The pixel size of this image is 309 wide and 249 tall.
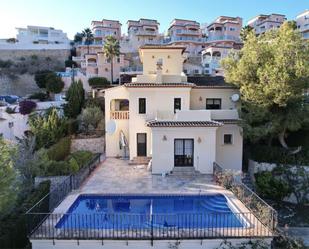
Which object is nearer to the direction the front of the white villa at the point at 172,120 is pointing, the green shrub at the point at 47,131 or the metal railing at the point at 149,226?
the metal railing

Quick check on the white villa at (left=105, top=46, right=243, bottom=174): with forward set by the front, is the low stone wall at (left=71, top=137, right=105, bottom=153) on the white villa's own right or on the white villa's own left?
on the white villa's own right

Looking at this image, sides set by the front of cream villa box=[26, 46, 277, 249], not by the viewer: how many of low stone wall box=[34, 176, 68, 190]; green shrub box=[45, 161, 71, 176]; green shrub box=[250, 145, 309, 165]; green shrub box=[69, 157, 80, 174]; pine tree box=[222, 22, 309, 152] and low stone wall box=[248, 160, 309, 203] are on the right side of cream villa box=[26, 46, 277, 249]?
3

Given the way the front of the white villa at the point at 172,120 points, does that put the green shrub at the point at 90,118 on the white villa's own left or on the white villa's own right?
on the white villa's own right

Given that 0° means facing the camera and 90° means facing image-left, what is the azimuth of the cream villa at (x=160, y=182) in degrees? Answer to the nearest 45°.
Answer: approximately 0°

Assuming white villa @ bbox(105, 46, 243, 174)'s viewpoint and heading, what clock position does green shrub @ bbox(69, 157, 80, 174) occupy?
The green shrub is roughly at 2 o'clock from the white villa.

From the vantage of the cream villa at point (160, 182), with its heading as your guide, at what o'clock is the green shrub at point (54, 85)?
The green shrub is roughly at 5 o'clock from the cream villa.

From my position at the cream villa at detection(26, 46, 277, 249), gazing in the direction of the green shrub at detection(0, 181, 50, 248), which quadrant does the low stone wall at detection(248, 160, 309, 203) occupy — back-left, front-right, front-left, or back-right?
back-left

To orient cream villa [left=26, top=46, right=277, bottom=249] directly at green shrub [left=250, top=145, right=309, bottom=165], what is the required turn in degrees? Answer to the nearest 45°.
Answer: approximately 90° to its left

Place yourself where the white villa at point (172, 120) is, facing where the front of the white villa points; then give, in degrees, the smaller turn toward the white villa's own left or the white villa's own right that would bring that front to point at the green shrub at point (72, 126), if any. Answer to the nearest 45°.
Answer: approximately 90° to the white villa's own right

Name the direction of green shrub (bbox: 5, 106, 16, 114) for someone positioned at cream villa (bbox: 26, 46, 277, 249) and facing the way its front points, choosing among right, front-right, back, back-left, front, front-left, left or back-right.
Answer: back-right

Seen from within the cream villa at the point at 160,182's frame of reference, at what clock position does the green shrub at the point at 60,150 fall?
The green shrub is roughly at 4 o'clock from the cream villa.

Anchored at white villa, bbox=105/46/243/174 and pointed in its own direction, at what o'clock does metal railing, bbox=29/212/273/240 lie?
The metal railing is roughly at 12 o'clock from the white villa.
